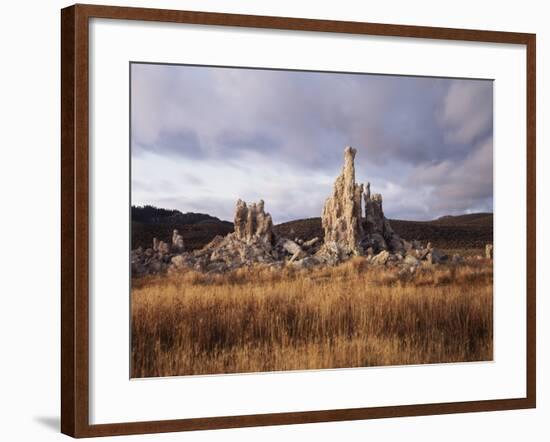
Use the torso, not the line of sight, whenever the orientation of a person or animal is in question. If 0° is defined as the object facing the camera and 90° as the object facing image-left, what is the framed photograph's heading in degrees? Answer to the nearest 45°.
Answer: approximately 315°
